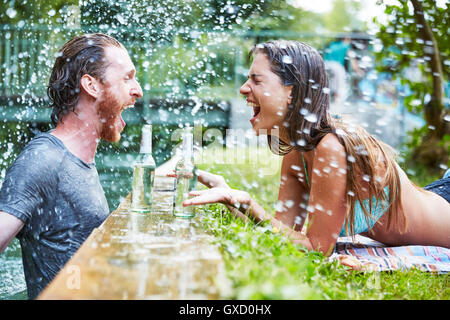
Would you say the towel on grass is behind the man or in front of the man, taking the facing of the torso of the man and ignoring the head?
in front

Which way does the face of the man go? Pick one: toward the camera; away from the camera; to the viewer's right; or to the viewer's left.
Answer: to the viewer's right

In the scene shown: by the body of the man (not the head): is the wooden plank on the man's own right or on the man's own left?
on the man's own right

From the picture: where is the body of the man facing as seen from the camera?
to the viewer's right

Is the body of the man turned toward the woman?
yes

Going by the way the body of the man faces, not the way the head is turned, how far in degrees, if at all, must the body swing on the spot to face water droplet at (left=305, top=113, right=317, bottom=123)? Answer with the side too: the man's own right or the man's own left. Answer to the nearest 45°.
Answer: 0° — they already face it

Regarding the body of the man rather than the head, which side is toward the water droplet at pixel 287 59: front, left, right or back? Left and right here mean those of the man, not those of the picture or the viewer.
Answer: front

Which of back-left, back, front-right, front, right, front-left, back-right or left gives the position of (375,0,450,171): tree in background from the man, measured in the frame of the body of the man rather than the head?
front-left
